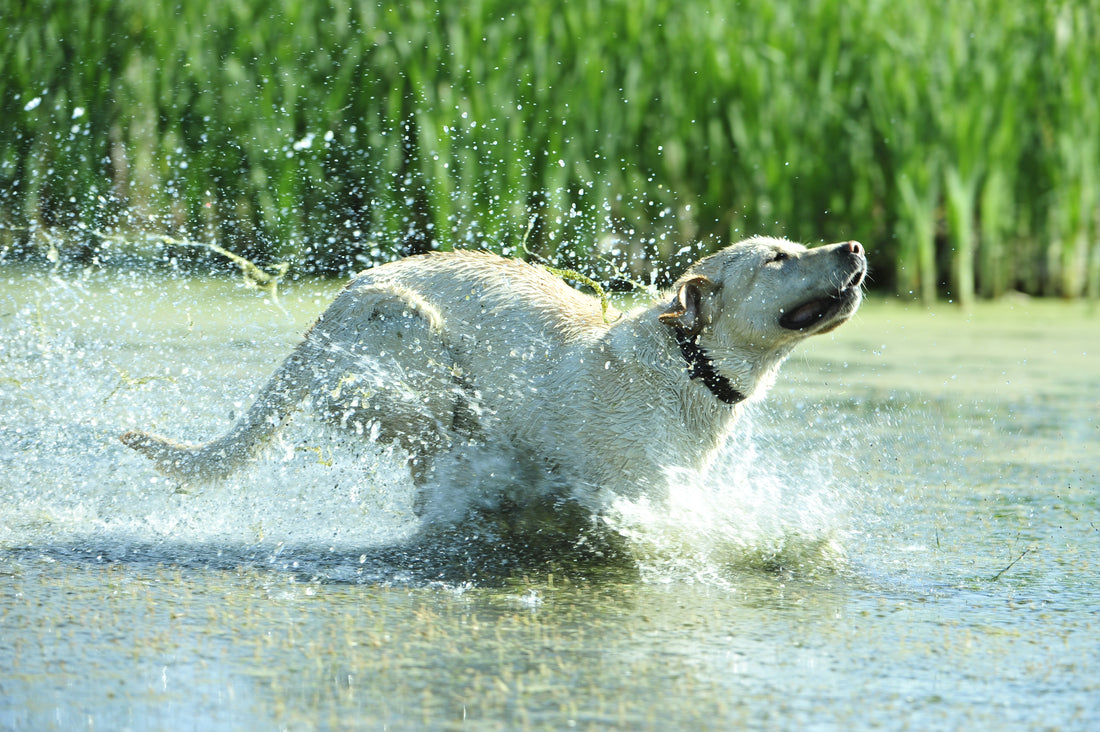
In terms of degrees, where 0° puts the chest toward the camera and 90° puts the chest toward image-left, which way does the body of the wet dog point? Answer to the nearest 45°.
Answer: approximately 270°
